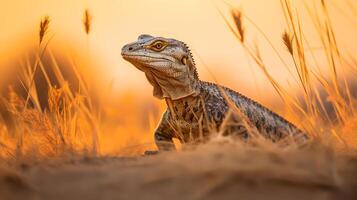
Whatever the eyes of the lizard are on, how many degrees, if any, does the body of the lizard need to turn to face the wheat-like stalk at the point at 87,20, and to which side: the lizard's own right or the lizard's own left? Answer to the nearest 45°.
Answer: approximately 90° to the lizard's own right

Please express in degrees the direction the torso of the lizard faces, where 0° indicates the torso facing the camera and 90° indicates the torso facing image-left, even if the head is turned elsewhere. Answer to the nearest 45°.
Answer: approximately 45°
